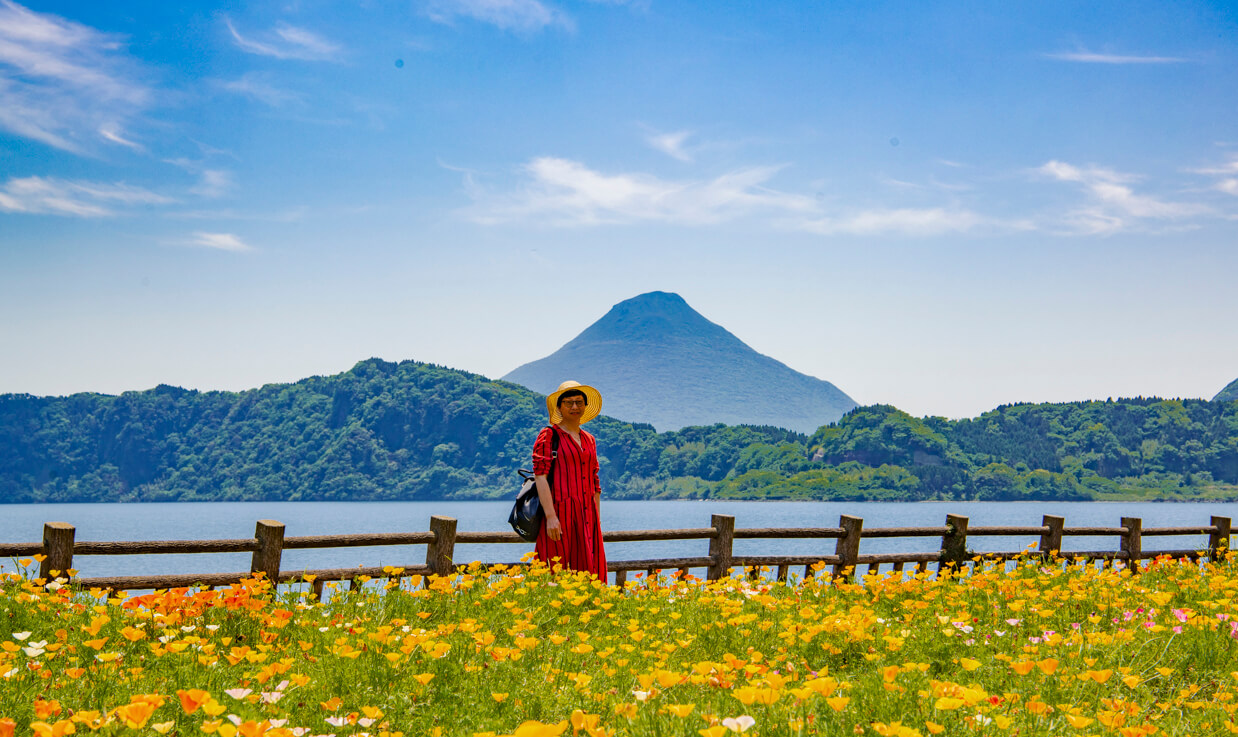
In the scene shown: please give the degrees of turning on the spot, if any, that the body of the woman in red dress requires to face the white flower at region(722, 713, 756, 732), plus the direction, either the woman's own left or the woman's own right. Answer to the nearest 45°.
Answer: approximately 45° to the woman's own right

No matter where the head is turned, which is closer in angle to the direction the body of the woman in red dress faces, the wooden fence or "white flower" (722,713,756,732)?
the white flower

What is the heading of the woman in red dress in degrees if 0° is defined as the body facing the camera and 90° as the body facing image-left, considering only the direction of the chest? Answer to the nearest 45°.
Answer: approximately 315°
